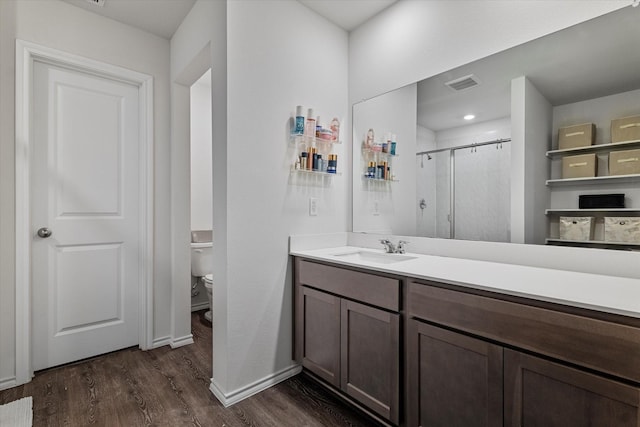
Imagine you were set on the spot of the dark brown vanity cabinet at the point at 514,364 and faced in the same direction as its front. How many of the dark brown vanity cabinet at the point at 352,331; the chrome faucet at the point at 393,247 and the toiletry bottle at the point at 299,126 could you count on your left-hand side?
0

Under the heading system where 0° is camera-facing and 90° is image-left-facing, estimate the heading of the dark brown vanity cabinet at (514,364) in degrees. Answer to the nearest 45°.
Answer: approximately 45°

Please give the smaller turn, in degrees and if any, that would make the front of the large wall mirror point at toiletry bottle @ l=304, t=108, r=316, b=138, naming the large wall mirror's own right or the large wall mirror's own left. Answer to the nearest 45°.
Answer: approximately 45° to the large wall mirror's own right

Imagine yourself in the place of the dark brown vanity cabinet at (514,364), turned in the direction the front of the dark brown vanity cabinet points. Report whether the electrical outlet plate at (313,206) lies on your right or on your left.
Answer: on your right

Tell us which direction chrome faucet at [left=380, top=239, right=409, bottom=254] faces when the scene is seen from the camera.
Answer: facing the viewer and to the left of the viewer

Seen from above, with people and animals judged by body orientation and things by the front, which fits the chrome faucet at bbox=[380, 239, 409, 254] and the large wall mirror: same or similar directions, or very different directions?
same or similar directions

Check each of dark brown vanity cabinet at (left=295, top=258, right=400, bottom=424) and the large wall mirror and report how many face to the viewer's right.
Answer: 0

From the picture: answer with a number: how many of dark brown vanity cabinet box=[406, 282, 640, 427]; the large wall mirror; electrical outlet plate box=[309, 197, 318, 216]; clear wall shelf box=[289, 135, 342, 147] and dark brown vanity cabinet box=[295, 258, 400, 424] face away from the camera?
0

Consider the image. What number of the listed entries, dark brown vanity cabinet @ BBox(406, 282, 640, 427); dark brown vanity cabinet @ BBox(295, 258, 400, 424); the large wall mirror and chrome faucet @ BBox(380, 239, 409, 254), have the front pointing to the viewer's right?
0

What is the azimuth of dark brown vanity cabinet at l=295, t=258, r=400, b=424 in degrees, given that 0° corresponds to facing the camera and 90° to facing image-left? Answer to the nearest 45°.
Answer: approximately 45°

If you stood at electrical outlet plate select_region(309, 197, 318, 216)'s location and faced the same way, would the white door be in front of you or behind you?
behind
